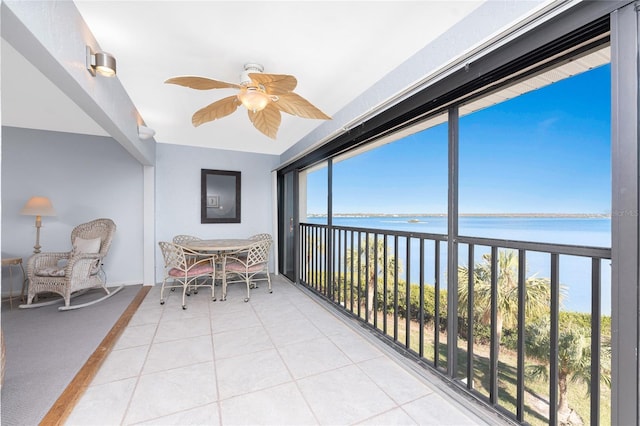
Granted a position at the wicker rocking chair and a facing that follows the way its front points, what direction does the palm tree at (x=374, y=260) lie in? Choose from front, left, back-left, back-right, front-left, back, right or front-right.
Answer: left

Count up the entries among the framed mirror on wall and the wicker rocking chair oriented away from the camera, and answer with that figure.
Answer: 0

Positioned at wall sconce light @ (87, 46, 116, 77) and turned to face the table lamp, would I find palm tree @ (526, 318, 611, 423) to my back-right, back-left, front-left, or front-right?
back-right

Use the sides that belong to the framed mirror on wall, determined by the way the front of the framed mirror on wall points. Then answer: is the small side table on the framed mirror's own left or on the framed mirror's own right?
on the framed mirror's own right

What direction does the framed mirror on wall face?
toward the camera

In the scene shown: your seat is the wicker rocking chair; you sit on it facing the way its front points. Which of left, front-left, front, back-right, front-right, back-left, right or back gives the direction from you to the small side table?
right

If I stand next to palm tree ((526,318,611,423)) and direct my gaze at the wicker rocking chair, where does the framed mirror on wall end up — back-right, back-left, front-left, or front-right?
front-right

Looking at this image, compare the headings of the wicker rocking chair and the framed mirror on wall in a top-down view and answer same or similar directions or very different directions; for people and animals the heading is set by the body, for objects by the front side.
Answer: same or similar directions

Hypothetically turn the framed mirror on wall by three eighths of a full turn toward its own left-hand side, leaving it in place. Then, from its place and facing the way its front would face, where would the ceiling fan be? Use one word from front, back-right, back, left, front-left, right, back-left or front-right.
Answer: back-right

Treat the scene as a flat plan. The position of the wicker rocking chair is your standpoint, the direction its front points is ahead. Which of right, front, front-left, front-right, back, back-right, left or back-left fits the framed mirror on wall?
back-left
